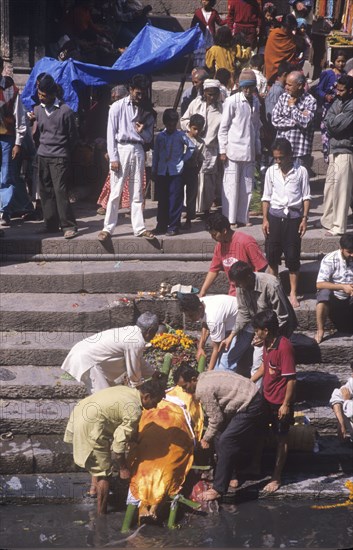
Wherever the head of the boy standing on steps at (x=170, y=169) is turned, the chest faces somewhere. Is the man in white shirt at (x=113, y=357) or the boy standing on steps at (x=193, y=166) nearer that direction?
the man in white shirt

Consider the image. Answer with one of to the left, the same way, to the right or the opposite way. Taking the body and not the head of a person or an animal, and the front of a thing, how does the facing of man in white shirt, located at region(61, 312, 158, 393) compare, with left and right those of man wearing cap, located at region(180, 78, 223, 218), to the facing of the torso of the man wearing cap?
to the left

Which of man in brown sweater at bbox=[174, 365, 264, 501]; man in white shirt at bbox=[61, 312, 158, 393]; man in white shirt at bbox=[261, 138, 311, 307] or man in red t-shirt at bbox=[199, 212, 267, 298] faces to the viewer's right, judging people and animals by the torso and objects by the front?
man in white shirt at bbox=[61, 312, 158, 393]

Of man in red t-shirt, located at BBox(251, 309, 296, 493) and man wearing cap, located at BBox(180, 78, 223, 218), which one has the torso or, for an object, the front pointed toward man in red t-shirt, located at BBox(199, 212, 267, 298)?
the man wearing cap

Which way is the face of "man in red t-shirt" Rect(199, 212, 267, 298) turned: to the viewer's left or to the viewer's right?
to the viewer's left

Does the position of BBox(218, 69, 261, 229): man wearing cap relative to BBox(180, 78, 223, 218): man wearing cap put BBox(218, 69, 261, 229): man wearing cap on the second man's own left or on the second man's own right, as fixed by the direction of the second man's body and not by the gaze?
on the second man's own left

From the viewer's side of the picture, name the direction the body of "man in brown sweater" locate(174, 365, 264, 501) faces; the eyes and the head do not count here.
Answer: to the viewer's left

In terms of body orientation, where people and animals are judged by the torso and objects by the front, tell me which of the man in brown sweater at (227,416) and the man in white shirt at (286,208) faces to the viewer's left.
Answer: the man in brown sweater

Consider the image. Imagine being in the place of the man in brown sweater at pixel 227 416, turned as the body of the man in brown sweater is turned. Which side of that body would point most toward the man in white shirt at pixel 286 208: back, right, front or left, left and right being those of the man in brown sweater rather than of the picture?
right

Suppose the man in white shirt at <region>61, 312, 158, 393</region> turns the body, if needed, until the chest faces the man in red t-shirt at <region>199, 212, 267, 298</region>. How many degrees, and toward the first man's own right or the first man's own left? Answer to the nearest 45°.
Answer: approximately 45° to the first man's own left

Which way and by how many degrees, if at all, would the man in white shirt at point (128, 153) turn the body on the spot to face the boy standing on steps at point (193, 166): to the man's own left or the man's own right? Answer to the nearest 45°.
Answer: approximately 135° to the man's own left
